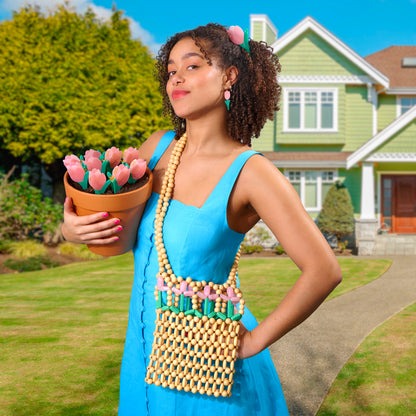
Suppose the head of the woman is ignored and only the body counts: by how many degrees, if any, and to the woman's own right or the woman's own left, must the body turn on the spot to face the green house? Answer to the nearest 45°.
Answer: approximately 135° to the woman's own right

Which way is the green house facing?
toward the camera

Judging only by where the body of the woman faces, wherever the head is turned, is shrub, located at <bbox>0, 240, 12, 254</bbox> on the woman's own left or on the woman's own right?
on the woman's own right

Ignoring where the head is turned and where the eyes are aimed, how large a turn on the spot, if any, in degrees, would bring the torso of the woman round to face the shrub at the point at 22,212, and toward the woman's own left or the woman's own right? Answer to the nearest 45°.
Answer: approximately 135° to the woman's own right

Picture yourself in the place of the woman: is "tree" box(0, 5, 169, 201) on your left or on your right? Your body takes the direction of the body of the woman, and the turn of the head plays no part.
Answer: on your right

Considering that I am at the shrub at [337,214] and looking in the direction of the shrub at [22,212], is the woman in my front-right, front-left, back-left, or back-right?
front-left

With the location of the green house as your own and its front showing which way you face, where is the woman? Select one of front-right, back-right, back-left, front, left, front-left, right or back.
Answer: front

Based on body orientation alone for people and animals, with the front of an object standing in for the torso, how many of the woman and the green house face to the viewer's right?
0
